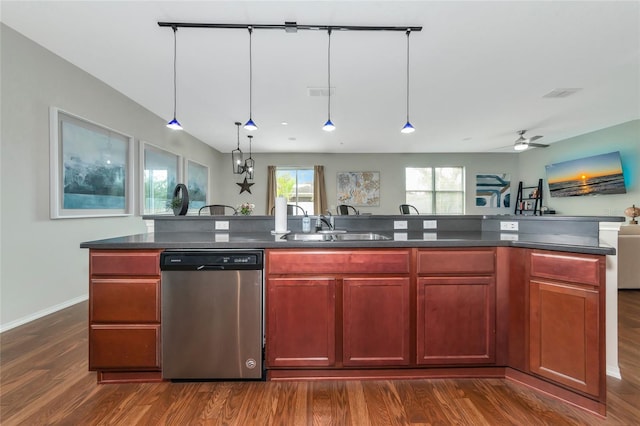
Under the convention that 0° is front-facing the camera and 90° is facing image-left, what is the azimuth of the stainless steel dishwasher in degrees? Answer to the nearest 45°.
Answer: approximately 0°

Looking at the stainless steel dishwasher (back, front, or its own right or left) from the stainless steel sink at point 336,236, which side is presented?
left

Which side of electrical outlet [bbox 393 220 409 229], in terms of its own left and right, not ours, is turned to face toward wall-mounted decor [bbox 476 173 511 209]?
back

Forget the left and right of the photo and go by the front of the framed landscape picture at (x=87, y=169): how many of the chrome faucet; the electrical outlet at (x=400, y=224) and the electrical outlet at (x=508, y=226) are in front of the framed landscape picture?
3

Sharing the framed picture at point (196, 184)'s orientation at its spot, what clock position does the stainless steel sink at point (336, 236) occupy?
The stainless steel sink is roughly at 1 o'clock from the framed picture.

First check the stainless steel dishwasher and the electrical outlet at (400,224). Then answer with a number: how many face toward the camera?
2

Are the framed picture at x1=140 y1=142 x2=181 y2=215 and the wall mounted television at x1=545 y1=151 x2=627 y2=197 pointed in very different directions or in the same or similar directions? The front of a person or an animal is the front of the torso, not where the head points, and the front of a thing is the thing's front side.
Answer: very different directions

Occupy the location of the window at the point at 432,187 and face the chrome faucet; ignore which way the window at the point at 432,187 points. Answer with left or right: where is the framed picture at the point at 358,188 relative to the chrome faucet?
right

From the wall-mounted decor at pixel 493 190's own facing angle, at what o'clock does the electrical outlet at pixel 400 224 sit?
The electrical outlet is roughly at 12 o'clock from the wall-mounted decor.

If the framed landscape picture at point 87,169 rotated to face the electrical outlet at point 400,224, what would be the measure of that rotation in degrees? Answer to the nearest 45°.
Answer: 0° — it already faces it
